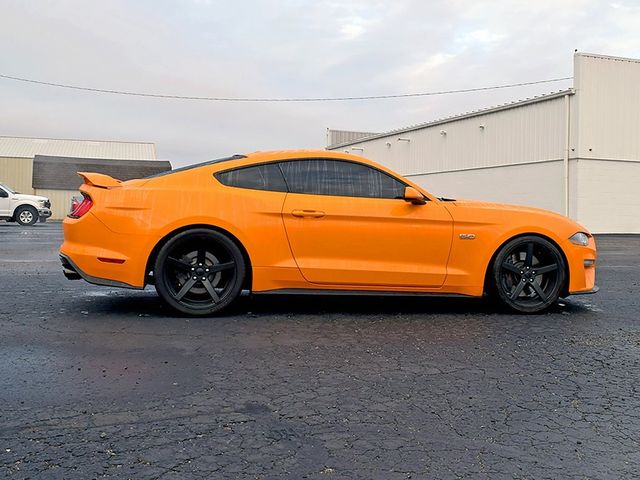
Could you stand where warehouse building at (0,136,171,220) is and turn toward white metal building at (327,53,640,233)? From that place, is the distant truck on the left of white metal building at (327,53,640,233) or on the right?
right

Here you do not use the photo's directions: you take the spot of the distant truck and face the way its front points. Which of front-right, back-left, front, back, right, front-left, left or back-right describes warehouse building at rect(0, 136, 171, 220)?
left

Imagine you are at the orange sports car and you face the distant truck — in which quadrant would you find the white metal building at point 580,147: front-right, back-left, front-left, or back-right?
front-right

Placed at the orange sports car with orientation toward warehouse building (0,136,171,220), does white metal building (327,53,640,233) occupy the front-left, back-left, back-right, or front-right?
front-right

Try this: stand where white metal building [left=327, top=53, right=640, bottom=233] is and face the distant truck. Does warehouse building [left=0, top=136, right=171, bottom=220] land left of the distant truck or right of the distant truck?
right

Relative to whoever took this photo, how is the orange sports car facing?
facing to the right of the viewer

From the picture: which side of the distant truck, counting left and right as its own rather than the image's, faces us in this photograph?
right

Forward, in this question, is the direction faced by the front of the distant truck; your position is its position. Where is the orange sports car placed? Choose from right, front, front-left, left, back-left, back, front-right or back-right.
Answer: right

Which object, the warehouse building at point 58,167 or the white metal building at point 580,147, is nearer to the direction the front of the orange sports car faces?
the white metal building

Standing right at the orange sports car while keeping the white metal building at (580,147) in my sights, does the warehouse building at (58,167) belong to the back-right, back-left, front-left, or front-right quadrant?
front-left

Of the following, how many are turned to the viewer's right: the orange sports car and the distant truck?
2

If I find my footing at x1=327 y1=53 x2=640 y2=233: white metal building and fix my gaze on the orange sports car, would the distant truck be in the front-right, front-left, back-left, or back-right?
front-right

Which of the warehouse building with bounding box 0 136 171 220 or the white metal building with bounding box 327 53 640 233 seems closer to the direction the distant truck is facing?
the white metal building

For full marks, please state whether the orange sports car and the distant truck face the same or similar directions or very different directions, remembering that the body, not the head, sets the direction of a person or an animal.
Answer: same or similar directions

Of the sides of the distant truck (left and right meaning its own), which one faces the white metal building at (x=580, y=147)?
front

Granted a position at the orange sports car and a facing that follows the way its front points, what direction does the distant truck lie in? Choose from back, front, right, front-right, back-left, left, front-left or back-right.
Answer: back-left
